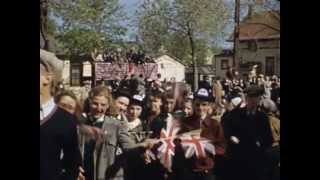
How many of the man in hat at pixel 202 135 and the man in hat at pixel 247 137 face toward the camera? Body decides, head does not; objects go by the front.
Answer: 2

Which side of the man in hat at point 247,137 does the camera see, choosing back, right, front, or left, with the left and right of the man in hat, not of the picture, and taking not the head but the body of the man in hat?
front

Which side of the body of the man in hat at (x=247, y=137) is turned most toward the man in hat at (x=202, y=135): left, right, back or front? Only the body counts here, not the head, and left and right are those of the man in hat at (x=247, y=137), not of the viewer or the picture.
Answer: right

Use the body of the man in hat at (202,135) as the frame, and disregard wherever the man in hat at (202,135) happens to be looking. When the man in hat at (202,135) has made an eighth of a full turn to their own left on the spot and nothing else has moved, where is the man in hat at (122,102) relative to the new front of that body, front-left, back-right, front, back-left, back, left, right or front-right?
back-right
